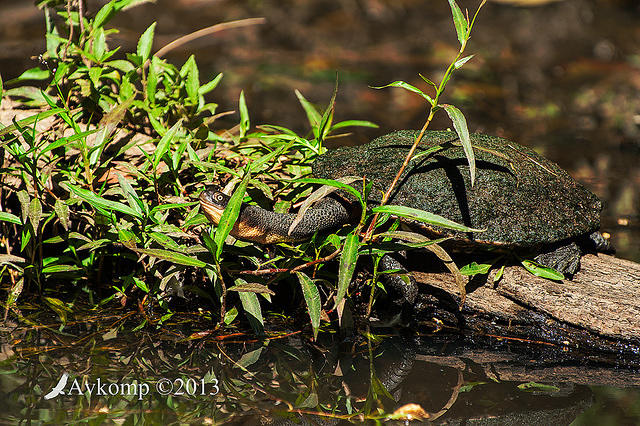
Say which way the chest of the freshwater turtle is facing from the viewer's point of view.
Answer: to the viewer's left
